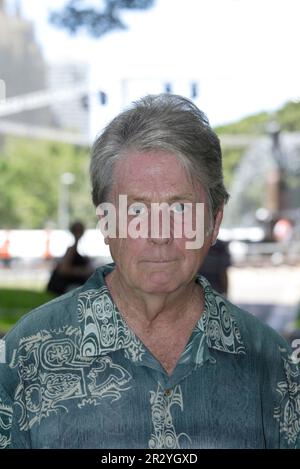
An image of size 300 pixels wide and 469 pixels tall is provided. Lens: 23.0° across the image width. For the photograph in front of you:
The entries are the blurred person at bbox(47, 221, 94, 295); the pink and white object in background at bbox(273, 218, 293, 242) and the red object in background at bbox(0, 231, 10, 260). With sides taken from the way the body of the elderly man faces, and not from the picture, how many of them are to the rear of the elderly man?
3

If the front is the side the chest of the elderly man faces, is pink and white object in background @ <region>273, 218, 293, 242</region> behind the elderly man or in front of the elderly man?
behind

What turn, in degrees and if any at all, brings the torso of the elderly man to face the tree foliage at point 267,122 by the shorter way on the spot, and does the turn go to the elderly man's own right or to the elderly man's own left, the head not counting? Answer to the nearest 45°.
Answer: approximately 180°

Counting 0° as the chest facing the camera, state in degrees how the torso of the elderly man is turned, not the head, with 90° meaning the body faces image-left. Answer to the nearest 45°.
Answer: approximately 0°

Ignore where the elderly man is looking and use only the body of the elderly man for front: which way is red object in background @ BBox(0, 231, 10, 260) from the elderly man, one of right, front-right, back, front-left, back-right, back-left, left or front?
back

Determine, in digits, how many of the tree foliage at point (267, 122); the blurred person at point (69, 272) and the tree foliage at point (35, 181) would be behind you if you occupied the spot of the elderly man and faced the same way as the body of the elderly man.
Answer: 3

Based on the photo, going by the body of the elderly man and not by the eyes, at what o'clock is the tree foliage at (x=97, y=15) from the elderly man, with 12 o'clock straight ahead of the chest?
The tree foliage is roughly at 6 o'clock from the elderly man.

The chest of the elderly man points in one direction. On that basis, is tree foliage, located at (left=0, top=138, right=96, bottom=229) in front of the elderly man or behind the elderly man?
behind

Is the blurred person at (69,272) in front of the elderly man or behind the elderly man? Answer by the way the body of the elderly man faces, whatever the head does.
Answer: behind

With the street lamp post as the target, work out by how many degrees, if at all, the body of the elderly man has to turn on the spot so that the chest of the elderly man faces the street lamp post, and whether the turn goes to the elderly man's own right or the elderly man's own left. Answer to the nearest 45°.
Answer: approximately 180°
